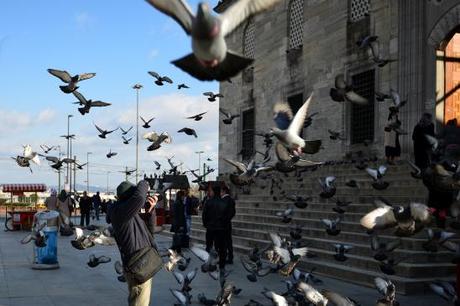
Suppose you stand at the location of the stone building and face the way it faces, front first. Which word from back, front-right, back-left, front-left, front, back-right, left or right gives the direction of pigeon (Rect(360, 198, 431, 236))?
front-left

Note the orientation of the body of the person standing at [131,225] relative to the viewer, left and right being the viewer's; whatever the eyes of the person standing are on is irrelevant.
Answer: facing away from the viewer and to the right of the viewer

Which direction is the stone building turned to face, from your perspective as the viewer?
facing the viewer and to the left of the viewer

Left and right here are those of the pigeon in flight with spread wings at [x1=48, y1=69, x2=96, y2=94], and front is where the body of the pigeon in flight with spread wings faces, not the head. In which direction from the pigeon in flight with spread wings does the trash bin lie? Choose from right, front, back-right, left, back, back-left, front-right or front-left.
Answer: back-left

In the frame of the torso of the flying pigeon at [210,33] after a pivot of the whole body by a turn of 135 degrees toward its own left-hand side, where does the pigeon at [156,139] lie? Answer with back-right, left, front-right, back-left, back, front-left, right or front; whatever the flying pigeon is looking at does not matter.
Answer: front-left
